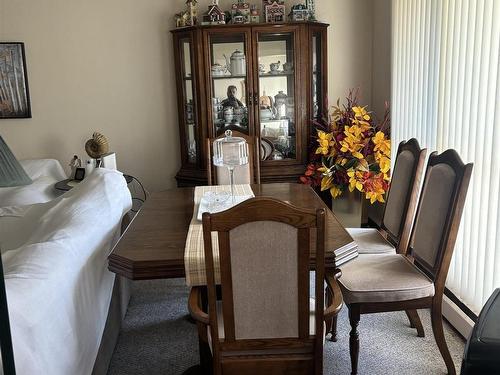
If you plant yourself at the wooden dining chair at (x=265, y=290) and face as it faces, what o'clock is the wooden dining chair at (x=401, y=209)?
the wooden dining chair at (x=401, y=209) is roughly at 1 o'clock from the wooden dining chair at (x=265, y=290).

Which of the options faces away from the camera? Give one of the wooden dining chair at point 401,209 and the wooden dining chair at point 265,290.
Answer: the wooden dining chair at point 265,290

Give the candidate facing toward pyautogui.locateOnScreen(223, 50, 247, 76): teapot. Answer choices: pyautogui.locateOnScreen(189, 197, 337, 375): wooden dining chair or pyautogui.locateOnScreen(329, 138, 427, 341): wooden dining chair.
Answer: pyautogui.locateOnScreen(189, 197, 337, 375): wooden dining chair

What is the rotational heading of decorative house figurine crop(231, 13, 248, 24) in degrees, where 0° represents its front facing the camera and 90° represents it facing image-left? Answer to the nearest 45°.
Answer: approximately 0°

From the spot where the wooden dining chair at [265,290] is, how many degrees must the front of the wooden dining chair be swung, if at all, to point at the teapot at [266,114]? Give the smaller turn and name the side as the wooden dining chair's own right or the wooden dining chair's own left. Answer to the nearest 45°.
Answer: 0° — it already faces it

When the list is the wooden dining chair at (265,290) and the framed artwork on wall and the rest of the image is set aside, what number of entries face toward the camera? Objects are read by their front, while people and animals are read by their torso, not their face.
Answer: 1

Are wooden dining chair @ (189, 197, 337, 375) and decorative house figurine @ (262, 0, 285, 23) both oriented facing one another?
yes

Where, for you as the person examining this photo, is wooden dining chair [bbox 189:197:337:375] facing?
facing away from the viewer

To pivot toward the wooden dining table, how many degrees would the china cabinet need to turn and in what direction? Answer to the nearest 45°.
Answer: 0° — it already faces it

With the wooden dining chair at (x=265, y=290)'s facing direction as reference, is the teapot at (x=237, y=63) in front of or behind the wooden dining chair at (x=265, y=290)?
in front

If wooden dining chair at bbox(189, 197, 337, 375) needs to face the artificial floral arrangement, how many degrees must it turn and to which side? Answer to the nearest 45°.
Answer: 0° — it already faces it
